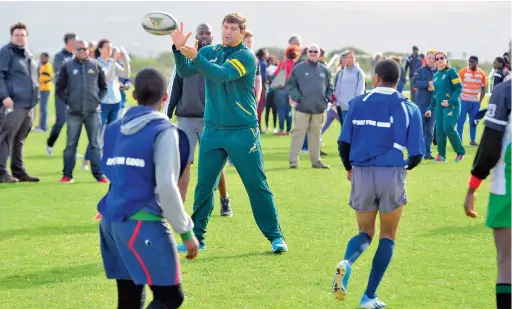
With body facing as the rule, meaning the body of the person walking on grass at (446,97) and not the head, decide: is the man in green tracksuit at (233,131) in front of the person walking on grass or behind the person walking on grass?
in front

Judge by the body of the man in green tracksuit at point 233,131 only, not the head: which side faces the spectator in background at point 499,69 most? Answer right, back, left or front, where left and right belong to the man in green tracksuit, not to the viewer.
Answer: back

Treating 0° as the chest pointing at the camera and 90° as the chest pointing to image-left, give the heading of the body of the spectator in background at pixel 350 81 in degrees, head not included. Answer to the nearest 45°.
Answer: approximately 0°

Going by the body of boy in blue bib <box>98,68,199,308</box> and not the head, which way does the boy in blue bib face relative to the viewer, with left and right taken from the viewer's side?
facing away from the viewer and to the right of the viewer

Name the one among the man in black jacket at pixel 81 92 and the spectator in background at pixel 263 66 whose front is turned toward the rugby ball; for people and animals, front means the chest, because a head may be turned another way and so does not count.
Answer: the man in black jacket

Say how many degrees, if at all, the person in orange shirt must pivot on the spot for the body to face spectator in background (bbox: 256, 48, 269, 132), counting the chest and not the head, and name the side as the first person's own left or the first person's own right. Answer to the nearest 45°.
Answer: approximately 90° to the first person's own right
